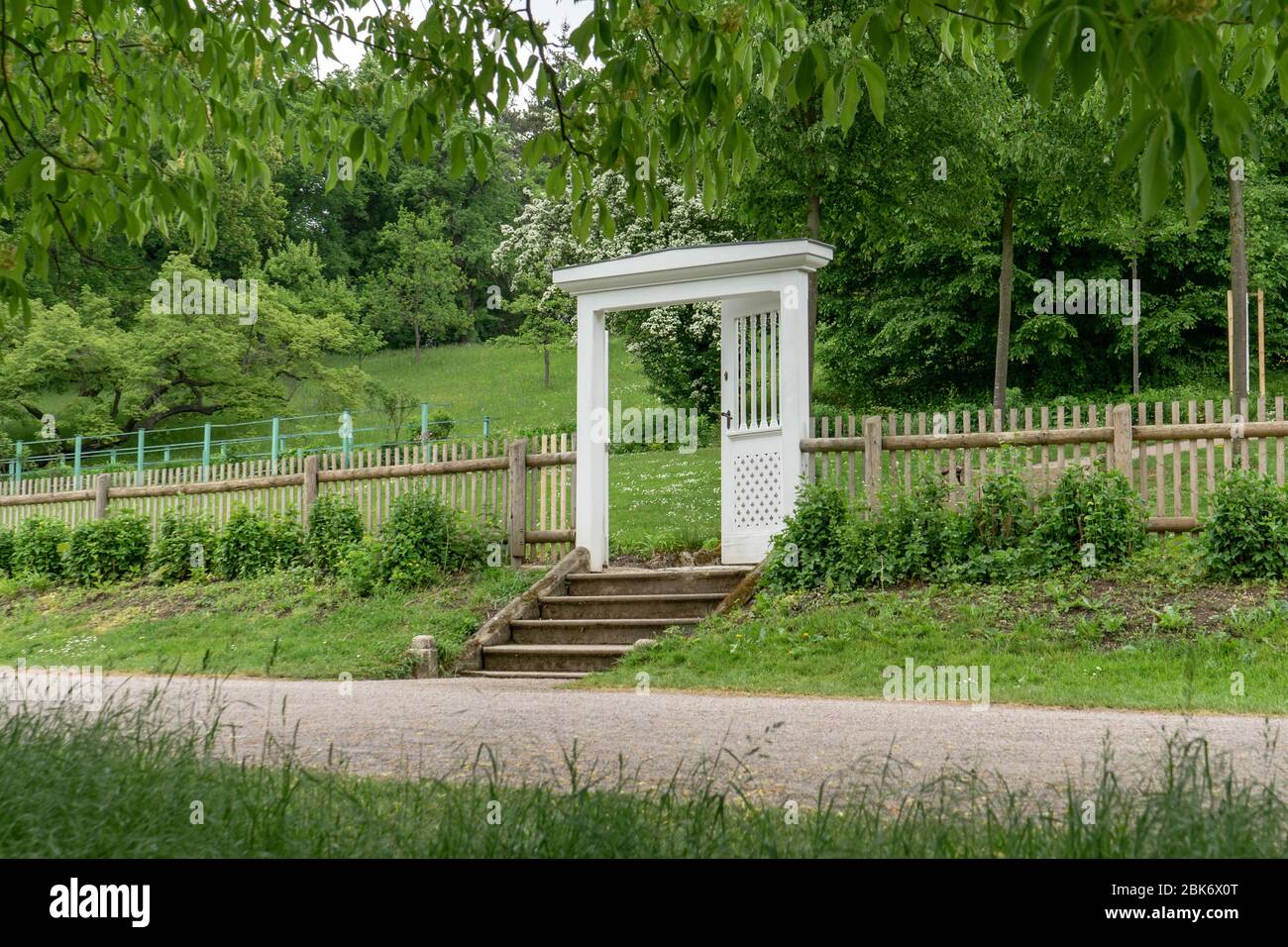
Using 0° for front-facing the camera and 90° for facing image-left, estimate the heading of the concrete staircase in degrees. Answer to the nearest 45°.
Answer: approximately 45°

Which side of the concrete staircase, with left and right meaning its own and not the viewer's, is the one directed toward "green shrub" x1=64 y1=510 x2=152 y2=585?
right

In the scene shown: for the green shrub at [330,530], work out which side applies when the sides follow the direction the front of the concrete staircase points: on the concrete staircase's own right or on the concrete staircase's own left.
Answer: on the concrete staircase's own right

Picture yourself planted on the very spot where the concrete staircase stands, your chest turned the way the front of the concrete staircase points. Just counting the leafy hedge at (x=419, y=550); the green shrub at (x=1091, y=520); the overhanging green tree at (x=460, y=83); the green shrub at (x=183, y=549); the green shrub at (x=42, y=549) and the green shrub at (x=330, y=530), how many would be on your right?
4

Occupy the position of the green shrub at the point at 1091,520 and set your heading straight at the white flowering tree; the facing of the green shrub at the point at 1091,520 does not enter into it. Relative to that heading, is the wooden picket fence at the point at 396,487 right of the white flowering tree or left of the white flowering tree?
left

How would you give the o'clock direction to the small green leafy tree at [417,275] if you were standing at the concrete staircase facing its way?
The small green leafy tree is roughly at 4 o'clock from the concrete staircase.

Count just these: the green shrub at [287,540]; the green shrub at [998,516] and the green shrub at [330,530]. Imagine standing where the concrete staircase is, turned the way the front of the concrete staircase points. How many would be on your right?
2

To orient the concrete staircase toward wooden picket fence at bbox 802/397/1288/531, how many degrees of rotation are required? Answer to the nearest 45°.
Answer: approximately 135° to its left

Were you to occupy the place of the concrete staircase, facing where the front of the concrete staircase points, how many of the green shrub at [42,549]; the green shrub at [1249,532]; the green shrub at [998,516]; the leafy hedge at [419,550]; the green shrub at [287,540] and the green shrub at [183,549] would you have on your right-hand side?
4

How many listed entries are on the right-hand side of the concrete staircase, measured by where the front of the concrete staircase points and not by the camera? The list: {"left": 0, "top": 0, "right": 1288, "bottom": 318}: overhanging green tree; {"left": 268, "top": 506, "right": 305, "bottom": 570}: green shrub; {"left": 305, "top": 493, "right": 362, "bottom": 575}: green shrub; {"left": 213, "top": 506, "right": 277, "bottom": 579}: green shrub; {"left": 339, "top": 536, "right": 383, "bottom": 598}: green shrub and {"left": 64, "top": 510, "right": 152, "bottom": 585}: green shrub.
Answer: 5

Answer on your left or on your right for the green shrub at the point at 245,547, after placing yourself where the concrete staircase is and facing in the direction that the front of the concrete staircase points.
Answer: on your right

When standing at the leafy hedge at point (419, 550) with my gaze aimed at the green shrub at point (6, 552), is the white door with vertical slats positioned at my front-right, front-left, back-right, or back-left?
back-right

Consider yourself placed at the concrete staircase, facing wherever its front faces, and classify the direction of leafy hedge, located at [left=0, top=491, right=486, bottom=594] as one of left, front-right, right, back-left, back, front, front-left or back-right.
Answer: right

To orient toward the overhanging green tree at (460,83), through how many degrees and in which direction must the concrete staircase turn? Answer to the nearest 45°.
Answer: approximately 45° to its left

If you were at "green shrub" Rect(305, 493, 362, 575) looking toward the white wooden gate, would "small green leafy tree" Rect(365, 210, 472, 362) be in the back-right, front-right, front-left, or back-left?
back-left

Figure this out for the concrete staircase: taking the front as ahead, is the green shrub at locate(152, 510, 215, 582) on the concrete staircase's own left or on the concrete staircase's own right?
on the concrete staircase's own right

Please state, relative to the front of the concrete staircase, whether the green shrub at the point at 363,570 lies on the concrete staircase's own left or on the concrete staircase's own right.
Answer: on the concrete staircase's own right
